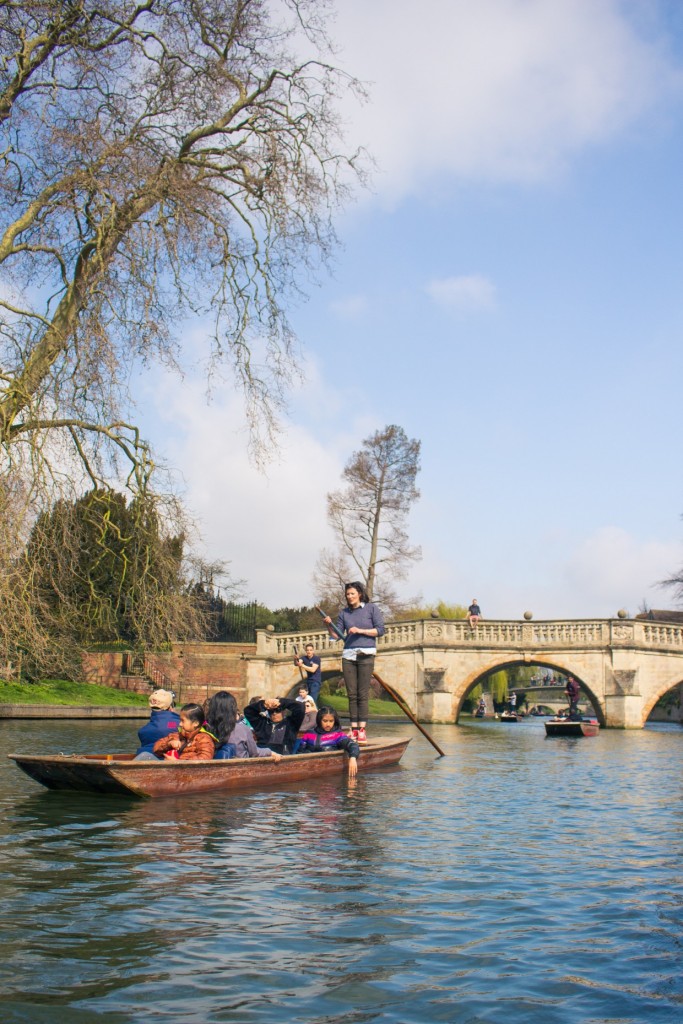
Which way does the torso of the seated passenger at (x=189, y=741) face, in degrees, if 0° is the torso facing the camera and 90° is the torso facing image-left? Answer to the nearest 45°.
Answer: approximately 45°

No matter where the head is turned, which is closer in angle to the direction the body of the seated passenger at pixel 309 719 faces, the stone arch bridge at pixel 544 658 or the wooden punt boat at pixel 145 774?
the wooden punt boat

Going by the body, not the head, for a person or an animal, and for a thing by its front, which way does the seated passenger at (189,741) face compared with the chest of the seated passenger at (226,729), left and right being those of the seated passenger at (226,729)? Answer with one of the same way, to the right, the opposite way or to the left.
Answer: the opposite way

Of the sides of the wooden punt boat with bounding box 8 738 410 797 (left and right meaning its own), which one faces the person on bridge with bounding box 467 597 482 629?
back

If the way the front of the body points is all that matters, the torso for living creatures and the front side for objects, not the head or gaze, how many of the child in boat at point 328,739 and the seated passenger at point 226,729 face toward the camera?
1

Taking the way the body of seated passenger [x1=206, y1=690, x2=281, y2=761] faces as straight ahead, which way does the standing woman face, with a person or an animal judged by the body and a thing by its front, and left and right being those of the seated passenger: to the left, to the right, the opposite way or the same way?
the opposite way

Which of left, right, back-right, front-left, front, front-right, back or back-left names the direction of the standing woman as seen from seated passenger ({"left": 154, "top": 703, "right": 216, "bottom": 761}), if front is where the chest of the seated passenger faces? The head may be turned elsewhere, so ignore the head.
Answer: back

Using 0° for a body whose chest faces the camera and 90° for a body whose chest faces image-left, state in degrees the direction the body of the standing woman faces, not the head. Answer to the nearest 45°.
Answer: approximately 45°
